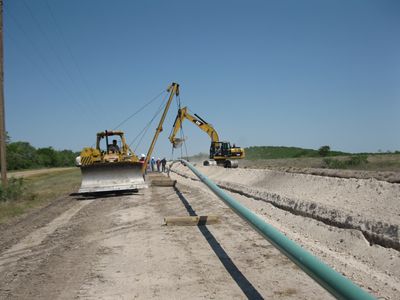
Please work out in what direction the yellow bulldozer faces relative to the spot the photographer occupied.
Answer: facing the viewer

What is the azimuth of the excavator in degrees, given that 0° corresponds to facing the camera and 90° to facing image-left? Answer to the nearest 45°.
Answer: approximately 90°

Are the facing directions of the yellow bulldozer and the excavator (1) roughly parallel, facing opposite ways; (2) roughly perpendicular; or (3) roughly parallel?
roughly perpendicular

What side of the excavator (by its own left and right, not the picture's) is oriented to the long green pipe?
left

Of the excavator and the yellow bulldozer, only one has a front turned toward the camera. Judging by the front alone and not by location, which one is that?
the yellow bulldozer

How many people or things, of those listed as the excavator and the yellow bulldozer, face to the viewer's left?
1

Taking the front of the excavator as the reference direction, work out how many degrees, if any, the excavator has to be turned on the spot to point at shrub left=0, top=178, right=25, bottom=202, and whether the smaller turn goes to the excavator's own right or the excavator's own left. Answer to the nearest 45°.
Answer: approximately 45° to the excavator's own left

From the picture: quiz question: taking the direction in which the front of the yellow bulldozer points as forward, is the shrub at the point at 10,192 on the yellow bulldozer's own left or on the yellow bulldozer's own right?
on the yellow bulldozer's own right

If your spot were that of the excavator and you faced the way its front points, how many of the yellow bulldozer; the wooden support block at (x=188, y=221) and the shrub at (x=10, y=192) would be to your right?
0

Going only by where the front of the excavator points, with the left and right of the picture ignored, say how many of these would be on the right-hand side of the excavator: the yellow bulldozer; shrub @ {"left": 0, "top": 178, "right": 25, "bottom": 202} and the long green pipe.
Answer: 0
